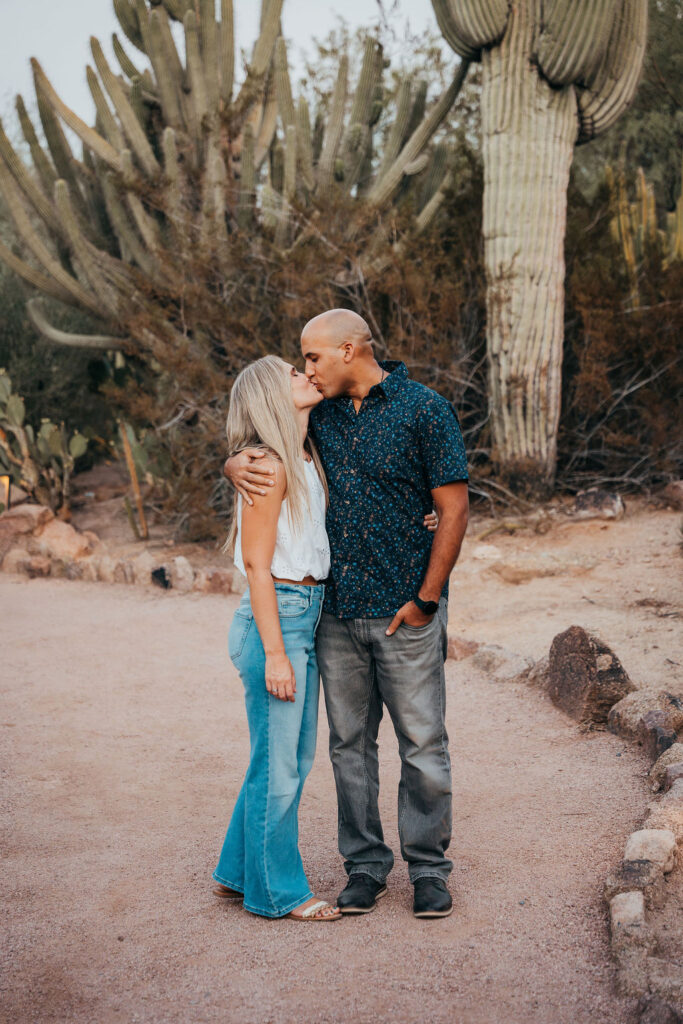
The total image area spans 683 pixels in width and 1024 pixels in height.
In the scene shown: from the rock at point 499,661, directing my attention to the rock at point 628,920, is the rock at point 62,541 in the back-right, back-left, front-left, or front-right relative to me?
back-right

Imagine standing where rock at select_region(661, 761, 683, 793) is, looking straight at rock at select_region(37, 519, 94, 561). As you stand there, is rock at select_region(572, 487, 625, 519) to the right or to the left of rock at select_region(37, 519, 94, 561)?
right

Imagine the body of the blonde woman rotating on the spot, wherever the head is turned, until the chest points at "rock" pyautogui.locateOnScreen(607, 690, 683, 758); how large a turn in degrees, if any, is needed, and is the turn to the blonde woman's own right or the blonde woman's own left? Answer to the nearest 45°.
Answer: approximately 45° to the blonde woman's own left

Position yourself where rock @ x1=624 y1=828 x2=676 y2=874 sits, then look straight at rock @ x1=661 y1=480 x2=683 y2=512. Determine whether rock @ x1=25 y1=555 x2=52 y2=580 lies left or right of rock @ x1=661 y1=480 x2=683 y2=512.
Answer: left

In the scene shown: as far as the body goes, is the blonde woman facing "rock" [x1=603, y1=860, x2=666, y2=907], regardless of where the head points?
yes

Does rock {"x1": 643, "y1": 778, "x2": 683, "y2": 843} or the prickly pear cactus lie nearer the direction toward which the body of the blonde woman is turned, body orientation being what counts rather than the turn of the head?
the rock

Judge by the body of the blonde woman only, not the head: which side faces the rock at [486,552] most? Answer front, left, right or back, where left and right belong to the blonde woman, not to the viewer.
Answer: left

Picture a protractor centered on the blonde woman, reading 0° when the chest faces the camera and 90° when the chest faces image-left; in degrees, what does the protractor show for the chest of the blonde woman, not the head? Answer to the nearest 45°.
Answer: approximately 270°

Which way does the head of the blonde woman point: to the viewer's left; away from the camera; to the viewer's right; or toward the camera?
to the viewer's right

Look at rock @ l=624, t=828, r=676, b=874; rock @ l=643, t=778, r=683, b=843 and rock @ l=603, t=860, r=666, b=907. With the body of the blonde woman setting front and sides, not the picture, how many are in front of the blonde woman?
3

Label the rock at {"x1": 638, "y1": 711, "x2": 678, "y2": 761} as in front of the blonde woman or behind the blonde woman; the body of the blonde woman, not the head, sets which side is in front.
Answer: in front

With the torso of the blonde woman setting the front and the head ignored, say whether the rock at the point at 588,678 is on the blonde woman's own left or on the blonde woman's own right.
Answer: on the blonde woman's own left

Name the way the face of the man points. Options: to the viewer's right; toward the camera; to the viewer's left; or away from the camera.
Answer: to the viewer's left

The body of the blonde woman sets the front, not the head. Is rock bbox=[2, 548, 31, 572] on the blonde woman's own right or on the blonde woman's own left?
on the blonde woman's own left

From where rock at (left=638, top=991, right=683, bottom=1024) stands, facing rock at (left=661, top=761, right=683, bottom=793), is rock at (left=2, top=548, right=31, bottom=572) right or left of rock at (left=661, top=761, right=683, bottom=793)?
left
